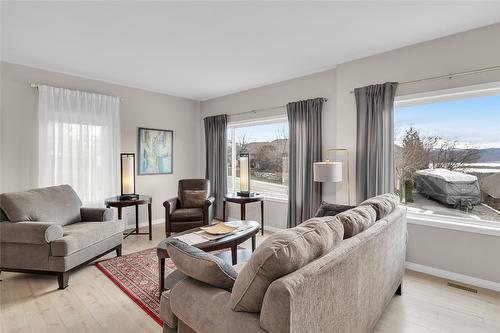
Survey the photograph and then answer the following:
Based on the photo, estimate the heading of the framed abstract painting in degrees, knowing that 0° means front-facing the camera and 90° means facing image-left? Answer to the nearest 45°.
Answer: approximately 315°

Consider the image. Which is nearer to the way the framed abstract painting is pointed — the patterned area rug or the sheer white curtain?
the patterned area rug

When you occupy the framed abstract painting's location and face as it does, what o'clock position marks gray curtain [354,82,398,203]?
The gray curtain is roughly at 12 o'clock from the framed abstract painting.

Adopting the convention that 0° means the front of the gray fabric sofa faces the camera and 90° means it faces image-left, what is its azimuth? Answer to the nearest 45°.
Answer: approximately 135°

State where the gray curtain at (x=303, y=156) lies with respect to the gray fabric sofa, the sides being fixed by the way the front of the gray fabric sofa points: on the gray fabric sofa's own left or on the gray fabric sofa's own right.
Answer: on the gray fabric sofa's own right

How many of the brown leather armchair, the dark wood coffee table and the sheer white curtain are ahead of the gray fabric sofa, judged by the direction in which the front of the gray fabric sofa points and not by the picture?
3

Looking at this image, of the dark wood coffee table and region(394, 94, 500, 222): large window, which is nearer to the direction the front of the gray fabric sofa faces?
the dark wood coffee table

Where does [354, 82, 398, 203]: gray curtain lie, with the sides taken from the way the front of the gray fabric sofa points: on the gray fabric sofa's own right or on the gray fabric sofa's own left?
on the gray fabric sofa's own right

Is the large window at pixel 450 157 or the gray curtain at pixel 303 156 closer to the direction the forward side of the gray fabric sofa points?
the gray curtain
